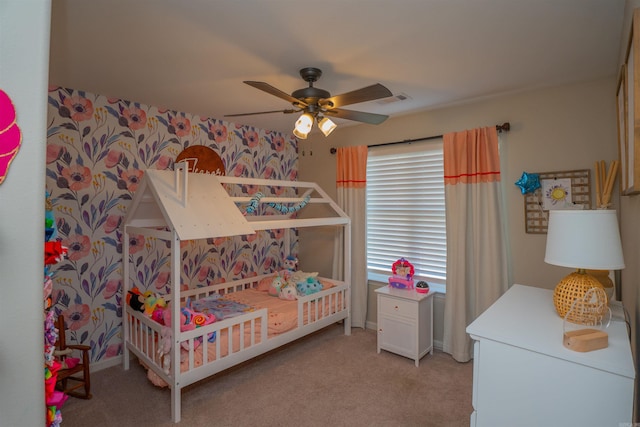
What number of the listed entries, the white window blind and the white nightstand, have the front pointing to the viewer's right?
0

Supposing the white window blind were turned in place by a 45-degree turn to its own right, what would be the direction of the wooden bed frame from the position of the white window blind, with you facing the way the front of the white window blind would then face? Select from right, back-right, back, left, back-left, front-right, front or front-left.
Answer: front-left

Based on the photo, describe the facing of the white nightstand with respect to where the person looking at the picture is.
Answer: facing the viewer and to the left of the viewer

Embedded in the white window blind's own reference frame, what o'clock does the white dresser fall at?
The white dresser is roughly at 10 o'clock from the white window blind.

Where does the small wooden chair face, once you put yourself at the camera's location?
facing to the right of the viewer

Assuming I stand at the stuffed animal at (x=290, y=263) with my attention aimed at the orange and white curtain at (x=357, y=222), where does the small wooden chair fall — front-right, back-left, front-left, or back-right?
back-right

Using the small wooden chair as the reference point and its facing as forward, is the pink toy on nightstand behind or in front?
in front
